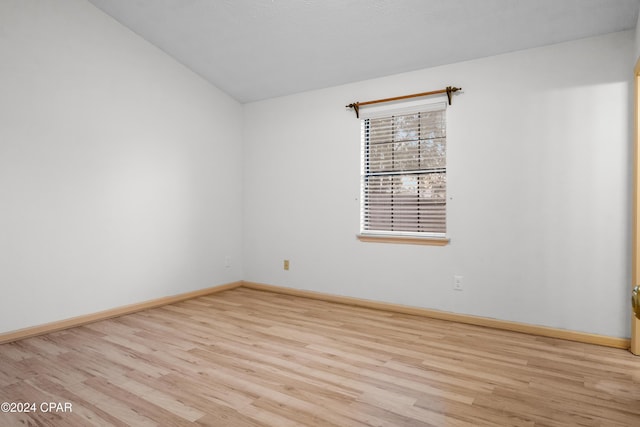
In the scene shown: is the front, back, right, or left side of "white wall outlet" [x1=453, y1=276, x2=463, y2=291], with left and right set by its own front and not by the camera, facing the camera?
front
